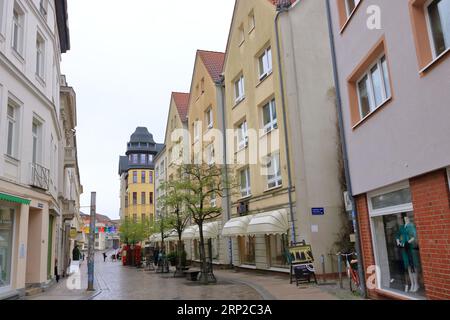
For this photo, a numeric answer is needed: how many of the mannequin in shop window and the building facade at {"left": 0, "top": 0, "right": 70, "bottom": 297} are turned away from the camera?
0

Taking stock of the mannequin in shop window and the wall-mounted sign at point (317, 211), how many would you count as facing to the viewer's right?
0

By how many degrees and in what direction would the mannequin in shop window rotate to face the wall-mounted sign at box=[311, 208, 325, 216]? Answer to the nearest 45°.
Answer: approximately 90° to its right

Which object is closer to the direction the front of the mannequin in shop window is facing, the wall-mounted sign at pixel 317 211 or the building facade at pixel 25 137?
the building facade

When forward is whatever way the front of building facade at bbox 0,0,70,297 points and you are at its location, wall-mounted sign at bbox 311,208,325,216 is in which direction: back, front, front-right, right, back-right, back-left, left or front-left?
front-left

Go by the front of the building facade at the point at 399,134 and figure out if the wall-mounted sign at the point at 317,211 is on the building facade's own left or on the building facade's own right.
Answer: on the building facade's own right

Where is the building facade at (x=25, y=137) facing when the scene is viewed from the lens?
facing the viewer and to the right of the viewer

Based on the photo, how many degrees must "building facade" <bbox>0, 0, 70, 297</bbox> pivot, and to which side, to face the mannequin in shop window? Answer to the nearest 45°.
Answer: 0° — it already faces it

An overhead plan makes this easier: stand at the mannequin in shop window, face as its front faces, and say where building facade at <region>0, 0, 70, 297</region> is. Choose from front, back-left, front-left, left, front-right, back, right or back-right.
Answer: front-right

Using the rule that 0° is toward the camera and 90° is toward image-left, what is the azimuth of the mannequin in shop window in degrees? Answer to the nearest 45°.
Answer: approximately 45°

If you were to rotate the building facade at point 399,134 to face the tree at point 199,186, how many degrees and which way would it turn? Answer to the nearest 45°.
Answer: approximately 90° to its right

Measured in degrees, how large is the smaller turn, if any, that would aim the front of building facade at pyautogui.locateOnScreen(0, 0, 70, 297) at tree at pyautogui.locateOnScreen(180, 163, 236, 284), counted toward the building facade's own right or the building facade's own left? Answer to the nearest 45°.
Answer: approximately 45° to the building facade's own left

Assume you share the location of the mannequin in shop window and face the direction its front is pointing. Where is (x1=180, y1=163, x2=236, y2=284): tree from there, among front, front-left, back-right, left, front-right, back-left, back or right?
right
